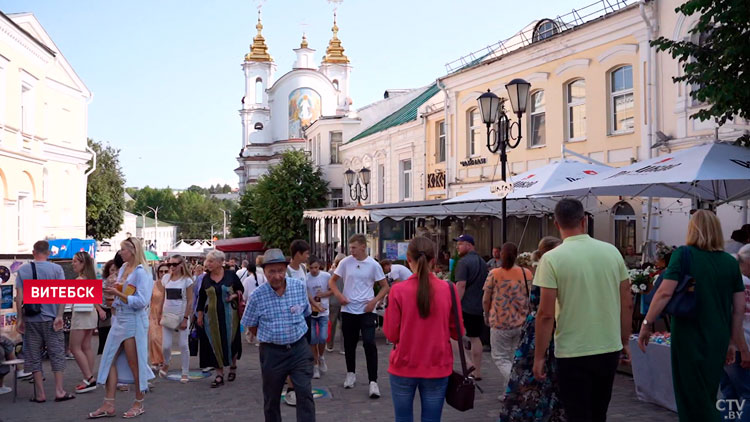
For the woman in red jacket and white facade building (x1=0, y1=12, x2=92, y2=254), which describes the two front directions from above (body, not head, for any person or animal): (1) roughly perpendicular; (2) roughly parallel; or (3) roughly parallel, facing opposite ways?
roughly perpendicular

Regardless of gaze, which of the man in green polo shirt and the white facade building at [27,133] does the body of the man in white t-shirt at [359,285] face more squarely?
the man in green polo shirt

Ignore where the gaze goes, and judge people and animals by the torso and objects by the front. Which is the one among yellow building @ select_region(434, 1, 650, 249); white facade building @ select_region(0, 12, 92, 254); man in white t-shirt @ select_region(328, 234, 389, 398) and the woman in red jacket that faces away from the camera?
the woman in red jacket

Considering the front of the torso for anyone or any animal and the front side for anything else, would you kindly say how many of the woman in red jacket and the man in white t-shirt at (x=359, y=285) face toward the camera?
1

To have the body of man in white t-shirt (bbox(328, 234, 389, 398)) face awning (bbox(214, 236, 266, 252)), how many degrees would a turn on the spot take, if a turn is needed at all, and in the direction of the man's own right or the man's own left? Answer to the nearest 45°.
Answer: approximately 180°

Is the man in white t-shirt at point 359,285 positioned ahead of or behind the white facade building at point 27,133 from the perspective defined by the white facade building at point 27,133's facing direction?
ahead

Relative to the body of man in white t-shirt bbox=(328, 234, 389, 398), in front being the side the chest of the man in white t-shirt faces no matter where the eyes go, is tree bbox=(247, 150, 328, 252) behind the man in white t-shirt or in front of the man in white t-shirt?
behind

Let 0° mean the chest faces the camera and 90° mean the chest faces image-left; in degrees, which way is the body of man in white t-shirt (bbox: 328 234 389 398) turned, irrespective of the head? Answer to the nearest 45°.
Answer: approximately 0°

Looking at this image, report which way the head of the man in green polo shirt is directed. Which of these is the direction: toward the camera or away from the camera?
away from the camera

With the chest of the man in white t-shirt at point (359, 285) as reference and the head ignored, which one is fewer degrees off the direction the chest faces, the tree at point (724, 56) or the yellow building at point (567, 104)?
the tree

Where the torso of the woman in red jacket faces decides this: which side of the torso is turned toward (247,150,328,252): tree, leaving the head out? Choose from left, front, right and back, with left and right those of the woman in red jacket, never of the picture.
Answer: front

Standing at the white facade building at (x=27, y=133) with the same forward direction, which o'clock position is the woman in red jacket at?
The woman in red jacket is roughly at 1 o'clock from the white facade building.

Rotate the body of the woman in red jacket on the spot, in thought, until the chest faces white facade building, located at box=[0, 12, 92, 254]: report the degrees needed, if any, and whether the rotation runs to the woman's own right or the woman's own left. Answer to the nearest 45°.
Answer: approximately 45° to the woman's own left

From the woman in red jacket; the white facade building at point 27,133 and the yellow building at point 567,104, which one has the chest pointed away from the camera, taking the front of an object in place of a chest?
the woman in red jacket

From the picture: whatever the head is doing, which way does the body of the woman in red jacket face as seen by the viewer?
away from the camera
